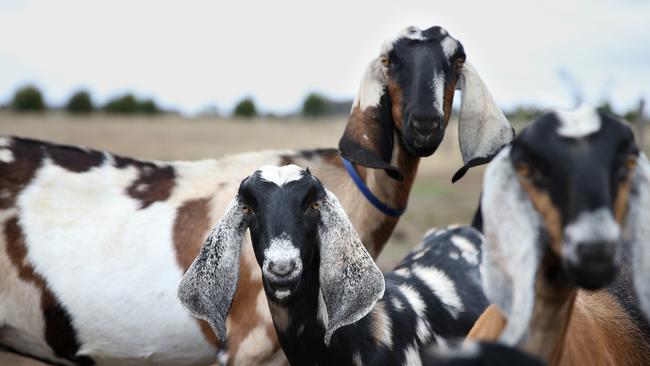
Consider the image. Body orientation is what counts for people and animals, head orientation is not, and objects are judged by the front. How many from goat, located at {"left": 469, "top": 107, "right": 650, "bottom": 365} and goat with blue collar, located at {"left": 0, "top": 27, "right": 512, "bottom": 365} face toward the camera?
1

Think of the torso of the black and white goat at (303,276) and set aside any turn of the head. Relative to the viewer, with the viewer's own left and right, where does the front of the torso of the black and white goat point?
facing the viewer and to the left of the viewer

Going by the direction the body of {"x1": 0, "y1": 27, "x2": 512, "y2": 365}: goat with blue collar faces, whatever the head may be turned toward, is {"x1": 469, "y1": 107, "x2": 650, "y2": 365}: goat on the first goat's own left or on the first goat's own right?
on the first goat's own right

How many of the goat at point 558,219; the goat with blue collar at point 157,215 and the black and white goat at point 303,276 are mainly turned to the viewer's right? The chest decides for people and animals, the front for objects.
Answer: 1

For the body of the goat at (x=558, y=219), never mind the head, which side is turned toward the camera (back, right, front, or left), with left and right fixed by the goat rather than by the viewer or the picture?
front

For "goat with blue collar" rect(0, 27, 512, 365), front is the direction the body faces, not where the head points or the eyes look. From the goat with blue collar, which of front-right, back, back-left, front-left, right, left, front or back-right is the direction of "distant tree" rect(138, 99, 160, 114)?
left

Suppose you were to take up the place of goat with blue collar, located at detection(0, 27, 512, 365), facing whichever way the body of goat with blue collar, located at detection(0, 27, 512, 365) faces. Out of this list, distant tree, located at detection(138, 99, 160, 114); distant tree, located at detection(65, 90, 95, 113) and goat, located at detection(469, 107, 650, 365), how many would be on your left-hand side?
2

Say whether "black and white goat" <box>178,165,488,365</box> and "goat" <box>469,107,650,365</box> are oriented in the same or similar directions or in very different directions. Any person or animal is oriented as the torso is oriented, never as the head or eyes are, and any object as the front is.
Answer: same or similar directions

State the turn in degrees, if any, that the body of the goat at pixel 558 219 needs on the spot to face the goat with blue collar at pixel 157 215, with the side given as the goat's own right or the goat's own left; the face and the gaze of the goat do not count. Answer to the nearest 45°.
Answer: approximately 135° to the goat's own right

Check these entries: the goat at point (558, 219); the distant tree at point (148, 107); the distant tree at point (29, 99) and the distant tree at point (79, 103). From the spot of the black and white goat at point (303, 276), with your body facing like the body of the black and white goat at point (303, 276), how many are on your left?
1

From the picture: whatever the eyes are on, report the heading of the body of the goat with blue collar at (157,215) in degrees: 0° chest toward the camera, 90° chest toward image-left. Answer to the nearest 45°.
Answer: approximately 270°
